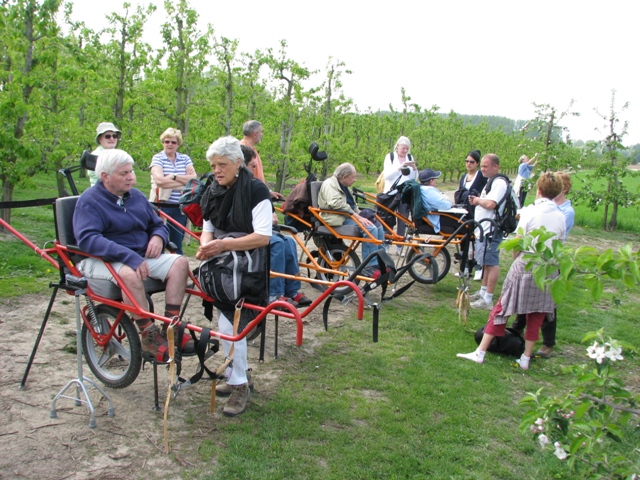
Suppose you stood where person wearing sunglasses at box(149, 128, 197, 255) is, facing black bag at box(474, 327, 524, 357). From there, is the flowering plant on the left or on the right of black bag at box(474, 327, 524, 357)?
right

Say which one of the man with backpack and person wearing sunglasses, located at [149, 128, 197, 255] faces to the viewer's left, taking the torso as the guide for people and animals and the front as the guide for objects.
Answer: the man with backpack

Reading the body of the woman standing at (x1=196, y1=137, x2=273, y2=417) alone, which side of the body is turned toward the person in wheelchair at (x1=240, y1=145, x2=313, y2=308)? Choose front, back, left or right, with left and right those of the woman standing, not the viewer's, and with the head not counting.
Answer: back

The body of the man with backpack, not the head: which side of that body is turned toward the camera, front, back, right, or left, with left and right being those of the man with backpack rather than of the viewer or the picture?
left

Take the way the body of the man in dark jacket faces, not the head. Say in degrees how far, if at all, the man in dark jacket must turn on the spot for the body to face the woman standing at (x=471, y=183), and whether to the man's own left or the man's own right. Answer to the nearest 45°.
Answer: approximately 90° to the man's own left

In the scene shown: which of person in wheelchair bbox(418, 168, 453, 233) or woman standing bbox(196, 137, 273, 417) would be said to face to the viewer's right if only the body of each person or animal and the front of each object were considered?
the person in wheelchair

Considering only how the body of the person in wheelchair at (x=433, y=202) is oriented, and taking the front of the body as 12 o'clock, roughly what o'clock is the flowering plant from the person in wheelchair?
The flowering plant is roughly at 3 o'clock from the person in wheelchair.

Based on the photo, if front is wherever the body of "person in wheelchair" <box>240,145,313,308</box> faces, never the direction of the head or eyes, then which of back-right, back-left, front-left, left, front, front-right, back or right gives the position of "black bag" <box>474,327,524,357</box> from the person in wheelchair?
front-left

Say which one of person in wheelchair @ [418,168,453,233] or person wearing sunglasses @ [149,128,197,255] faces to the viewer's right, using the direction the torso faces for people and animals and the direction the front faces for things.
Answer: the person in wheelchair
